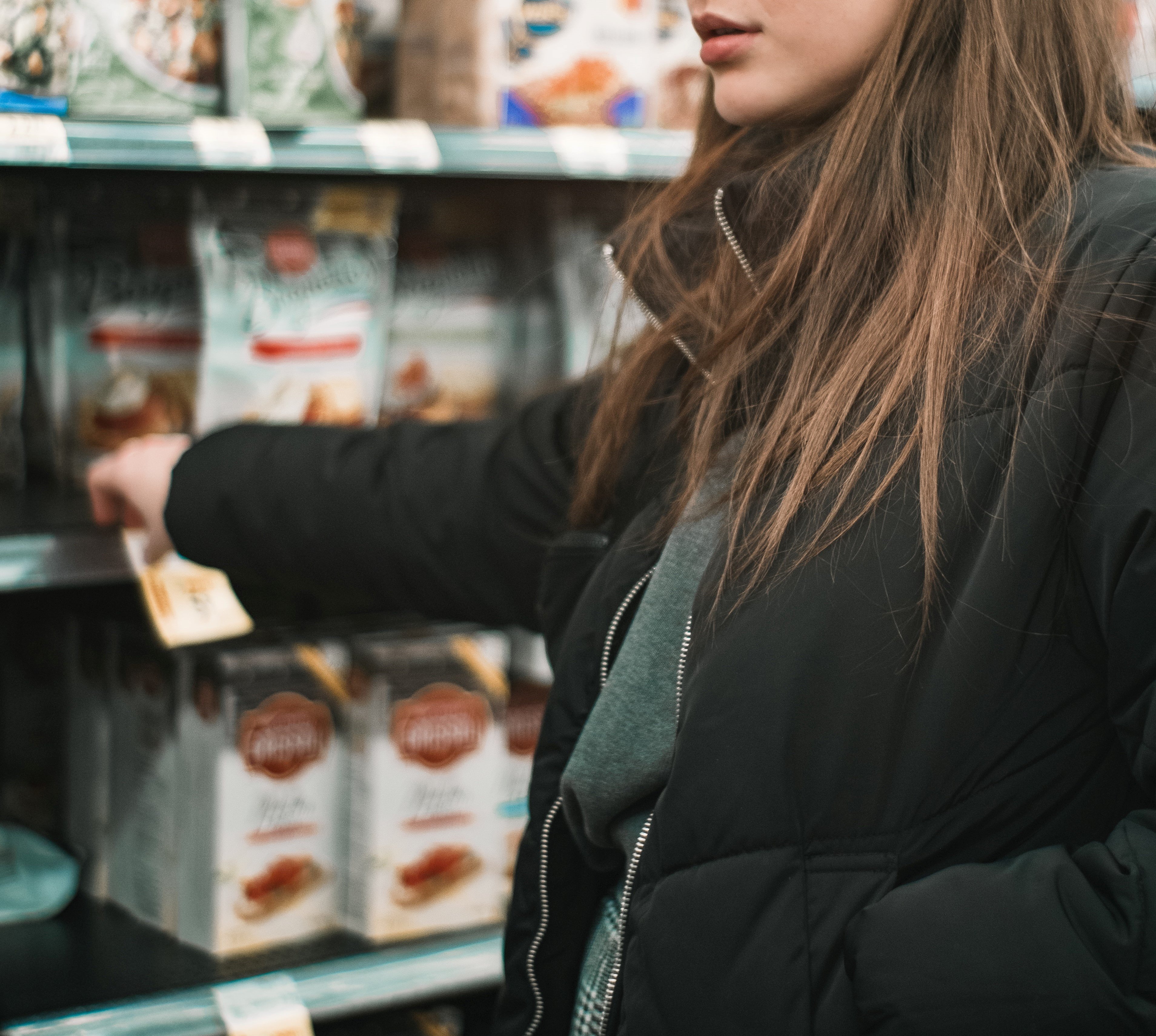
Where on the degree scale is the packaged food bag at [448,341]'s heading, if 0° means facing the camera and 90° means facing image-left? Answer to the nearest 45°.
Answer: approximately 0°

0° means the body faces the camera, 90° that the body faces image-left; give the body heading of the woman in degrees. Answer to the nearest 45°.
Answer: approximately 45°
